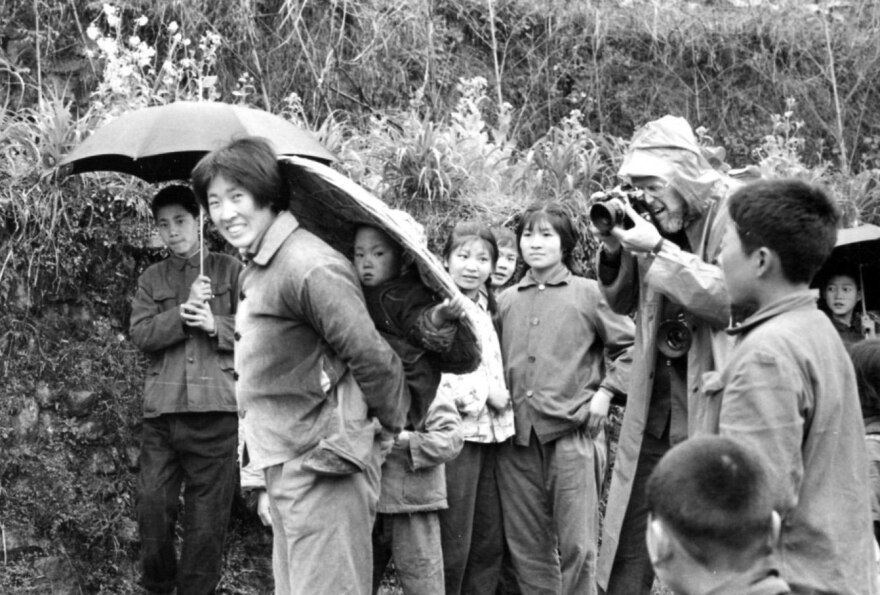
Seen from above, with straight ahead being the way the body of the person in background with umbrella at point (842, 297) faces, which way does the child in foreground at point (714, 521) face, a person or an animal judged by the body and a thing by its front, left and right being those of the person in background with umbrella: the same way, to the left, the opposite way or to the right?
the opposite way

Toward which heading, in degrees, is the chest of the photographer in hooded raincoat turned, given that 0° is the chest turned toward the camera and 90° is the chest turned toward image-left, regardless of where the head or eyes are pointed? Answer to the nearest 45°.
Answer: approximately 45°

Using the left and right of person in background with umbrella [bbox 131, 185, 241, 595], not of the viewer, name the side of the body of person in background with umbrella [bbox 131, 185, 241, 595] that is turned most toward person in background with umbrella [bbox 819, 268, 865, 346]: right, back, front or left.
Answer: left

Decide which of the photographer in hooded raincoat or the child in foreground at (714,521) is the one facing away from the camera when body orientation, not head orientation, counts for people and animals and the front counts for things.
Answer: the child in foreground

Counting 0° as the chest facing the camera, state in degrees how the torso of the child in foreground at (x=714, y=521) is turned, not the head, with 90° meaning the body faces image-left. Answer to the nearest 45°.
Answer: approximately 180°

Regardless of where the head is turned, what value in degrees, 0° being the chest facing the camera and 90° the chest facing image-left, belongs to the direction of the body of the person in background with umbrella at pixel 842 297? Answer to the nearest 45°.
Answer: approximately 0°
